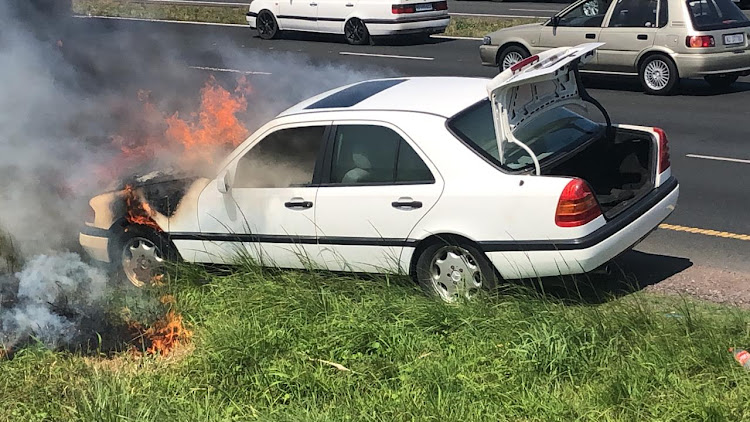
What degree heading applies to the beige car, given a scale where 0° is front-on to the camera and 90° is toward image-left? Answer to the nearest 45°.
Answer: approximately 135°

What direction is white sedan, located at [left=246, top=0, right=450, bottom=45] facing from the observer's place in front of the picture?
facing away from the viewer and to the left of the viewer

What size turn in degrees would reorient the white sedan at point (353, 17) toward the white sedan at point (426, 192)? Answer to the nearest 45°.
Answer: approximately 135° to its left

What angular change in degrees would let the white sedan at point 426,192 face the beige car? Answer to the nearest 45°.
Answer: approximately 90° to its right

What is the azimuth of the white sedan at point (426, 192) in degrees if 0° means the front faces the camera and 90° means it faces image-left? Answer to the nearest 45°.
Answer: approximately 135°

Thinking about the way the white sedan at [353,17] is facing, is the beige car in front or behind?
behind
